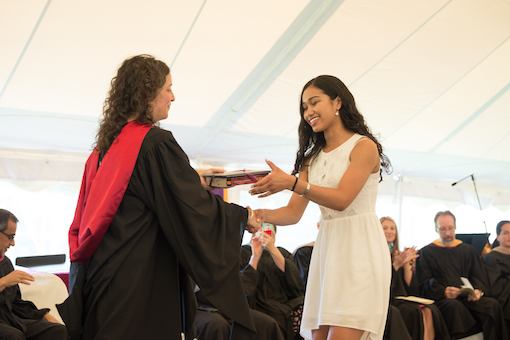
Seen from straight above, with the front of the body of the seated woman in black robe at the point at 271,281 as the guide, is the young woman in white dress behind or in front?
in front

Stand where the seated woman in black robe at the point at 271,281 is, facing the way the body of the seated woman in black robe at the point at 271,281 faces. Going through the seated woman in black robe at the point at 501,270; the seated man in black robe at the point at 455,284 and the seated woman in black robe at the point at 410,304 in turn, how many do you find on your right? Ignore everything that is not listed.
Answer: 0

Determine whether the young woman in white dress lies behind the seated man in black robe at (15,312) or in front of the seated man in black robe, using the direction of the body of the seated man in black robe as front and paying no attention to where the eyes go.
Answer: in front

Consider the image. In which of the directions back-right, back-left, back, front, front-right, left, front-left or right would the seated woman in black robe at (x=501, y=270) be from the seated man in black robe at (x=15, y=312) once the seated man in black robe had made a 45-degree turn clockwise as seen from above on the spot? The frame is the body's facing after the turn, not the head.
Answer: left

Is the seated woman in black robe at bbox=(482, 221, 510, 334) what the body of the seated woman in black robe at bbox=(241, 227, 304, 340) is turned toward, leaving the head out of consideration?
no

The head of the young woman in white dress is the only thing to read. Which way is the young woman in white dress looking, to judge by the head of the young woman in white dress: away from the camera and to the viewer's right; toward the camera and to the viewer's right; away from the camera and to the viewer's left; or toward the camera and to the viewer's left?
toward the camera and to the viewer's left

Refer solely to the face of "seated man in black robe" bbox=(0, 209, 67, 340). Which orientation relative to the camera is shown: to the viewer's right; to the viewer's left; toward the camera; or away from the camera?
to the viewer's right

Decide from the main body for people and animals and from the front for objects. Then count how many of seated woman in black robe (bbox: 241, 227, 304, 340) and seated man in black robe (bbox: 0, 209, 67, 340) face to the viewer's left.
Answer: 0

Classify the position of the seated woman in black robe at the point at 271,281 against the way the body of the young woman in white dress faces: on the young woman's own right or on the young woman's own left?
on the young woman's own right

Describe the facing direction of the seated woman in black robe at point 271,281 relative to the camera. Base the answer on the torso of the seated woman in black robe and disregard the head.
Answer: toward the camera

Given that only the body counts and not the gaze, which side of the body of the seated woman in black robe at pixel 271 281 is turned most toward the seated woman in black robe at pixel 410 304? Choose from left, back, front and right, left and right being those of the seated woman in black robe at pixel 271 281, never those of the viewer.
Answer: left

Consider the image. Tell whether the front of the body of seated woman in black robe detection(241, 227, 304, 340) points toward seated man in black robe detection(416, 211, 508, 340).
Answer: no

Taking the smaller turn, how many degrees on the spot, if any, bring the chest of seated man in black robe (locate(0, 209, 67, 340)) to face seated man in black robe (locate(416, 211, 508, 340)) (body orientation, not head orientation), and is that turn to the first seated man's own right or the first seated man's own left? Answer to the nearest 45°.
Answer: approximately 45° to the first seated man's own left
